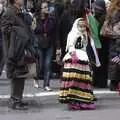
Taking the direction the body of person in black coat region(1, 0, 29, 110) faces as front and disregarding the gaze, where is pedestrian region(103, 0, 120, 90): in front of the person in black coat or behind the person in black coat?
in front

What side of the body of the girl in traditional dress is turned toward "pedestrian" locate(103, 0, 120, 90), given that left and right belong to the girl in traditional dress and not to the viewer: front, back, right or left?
left

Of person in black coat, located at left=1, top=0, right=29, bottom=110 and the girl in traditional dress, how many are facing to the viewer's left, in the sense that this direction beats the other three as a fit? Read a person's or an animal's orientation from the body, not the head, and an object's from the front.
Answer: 0

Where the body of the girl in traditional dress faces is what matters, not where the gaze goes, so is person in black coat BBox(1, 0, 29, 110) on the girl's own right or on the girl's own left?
on the girl's own right

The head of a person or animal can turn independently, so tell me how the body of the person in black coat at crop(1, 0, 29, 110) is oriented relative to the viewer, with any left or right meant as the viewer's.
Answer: facing to the right of the viewer

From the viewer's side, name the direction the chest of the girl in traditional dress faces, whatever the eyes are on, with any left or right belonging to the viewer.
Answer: facing the viewer and to the right of the viewer

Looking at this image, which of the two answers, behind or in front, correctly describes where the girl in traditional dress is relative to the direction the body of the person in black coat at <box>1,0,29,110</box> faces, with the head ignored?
in front
